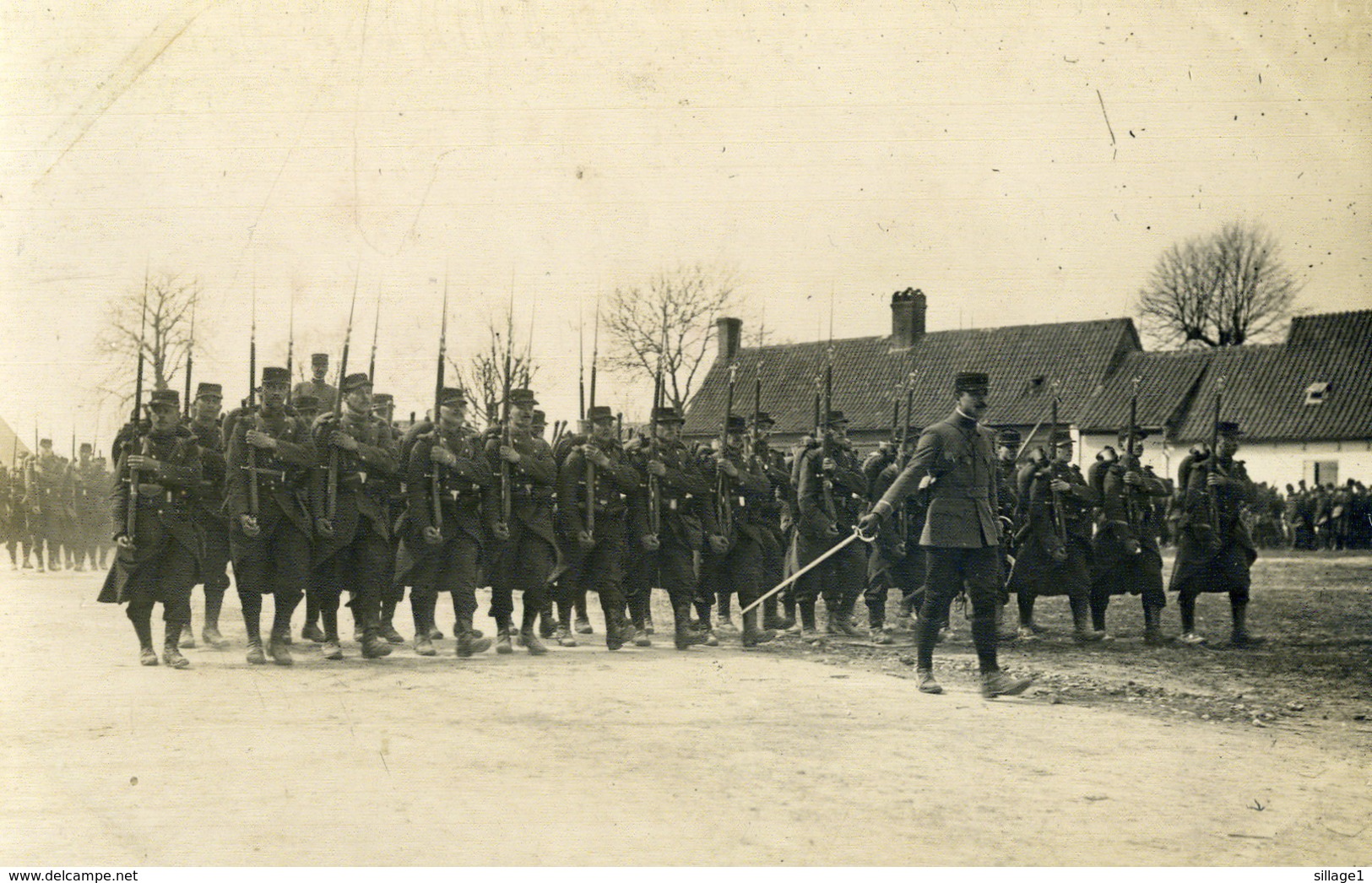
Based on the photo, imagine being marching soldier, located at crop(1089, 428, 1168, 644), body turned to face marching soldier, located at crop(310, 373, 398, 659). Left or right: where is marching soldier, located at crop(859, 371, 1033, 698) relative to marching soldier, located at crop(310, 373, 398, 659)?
left

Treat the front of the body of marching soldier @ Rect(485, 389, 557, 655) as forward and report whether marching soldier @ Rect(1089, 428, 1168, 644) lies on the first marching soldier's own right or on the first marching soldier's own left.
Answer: on the first marching soldier's own left

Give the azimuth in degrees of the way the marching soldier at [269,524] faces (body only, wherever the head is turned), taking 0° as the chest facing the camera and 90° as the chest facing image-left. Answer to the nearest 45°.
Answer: approximately 0°
